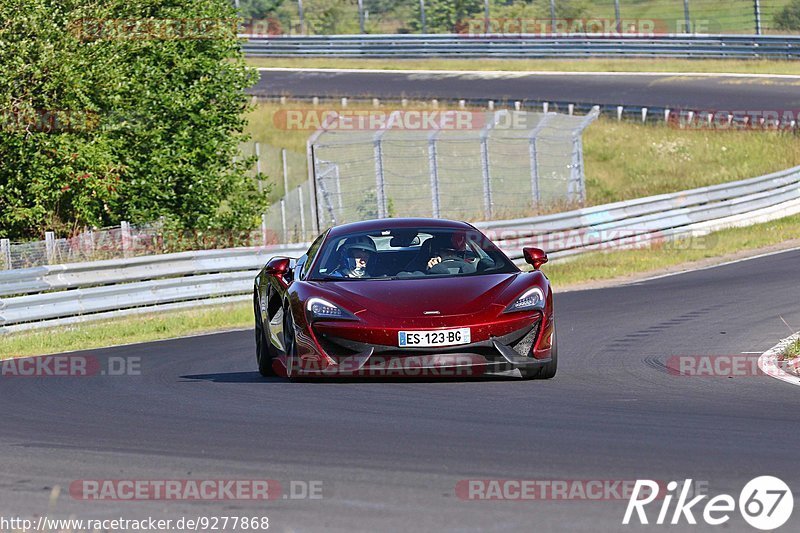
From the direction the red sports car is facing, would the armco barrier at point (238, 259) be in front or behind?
behind

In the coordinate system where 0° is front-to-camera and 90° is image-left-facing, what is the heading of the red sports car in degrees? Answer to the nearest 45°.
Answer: approximately 0°

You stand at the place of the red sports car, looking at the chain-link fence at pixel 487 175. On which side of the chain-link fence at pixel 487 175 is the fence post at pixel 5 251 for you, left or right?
left

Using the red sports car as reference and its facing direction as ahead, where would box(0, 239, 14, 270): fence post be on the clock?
The fence post is roughly at 5 o'clock from the red sports car.

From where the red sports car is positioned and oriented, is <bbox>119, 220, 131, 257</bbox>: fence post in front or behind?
behind

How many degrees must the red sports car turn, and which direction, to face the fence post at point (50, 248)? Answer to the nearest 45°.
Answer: approximately 135° to its right

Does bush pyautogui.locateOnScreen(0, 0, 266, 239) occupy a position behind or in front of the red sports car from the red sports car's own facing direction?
behind

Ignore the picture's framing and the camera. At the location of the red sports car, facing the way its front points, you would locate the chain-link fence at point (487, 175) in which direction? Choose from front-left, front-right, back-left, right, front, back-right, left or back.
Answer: back
